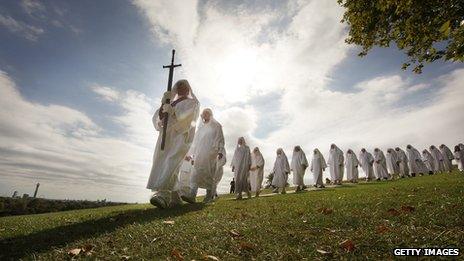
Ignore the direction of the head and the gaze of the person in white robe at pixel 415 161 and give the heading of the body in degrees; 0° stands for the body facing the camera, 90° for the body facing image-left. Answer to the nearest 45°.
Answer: approximately 45°

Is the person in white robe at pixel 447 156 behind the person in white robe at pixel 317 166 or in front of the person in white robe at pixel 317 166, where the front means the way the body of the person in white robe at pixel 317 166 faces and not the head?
behind

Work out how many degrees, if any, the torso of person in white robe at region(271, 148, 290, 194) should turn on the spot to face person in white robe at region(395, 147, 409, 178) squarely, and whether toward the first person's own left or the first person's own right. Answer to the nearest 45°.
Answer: approximately 180°

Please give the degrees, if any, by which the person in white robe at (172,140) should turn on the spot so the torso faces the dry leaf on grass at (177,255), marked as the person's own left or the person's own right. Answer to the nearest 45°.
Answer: approximately 45° to the person's own left

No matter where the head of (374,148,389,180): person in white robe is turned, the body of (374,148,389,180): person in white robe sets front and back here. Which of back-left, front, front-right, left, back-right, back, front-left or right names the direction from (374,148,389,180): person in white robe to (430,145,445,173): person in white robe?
back

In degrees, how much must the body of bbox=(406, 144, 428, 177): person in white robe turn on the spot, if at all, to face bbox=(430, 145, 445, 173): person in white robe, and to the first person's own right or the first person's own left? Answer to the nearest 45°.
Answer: approximately 180°

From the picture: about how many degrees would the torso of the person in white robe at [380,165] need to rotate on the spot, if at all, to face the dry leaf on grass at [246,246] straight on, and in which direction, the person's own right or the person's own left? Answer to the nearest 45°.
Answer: approximately 45° to the person's own left

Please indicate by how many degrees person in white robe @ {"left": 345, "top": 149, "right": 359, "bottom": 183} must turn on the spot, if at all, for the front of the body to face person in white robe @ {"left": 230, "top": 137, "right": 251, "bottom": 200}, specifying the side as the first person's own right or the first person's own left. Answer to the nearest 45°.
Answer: approximately 45° to the first person's own left

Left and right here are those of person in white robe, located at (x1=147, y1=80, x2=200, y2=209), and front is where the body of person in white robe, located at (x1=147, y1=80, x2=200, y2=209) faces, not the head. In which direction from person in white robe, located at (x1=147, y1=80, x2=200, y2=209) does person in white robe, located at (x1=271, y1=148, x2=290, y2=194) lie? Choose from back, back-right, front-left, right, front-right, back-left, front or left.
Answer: back

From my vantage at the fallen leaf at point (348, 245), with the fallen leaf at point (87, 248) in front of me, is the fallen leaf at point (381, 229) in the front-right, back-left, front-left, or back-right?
back-right

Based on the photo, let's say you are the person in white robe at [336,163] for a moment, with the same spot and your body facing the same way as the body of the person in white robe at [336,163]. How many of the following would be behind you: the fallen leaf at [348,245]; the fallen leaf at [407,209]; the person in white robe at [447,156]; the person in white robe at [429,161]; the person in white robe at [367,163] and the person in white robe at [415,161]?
4

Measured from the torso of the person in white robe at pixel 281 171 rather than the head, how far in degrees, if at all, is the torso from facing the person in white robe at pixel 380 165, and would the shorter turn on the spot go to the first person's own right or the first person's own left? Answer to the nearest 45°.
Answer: approximately 180°
